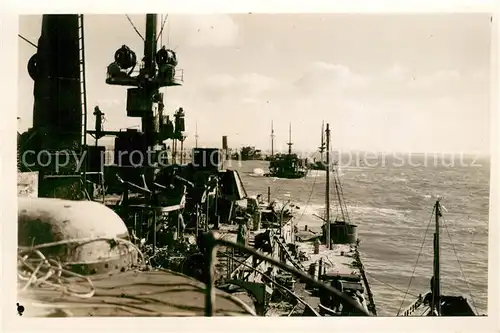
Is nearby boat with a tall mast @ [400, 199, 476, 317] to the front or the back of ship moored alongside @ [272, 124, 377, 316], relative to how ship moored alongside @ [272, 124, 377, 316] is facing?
to the back

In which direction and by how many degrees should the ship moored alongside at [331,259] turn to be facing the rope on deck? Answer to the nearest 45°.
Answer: approximately 135° to its left

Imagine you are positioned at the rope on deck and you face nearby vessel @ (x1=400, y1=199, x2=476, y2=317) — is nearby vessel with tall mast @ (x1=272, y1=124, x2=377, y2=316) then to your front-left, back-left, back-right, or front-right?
front-left

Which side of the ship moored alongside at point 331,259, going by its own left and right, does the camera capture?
back
